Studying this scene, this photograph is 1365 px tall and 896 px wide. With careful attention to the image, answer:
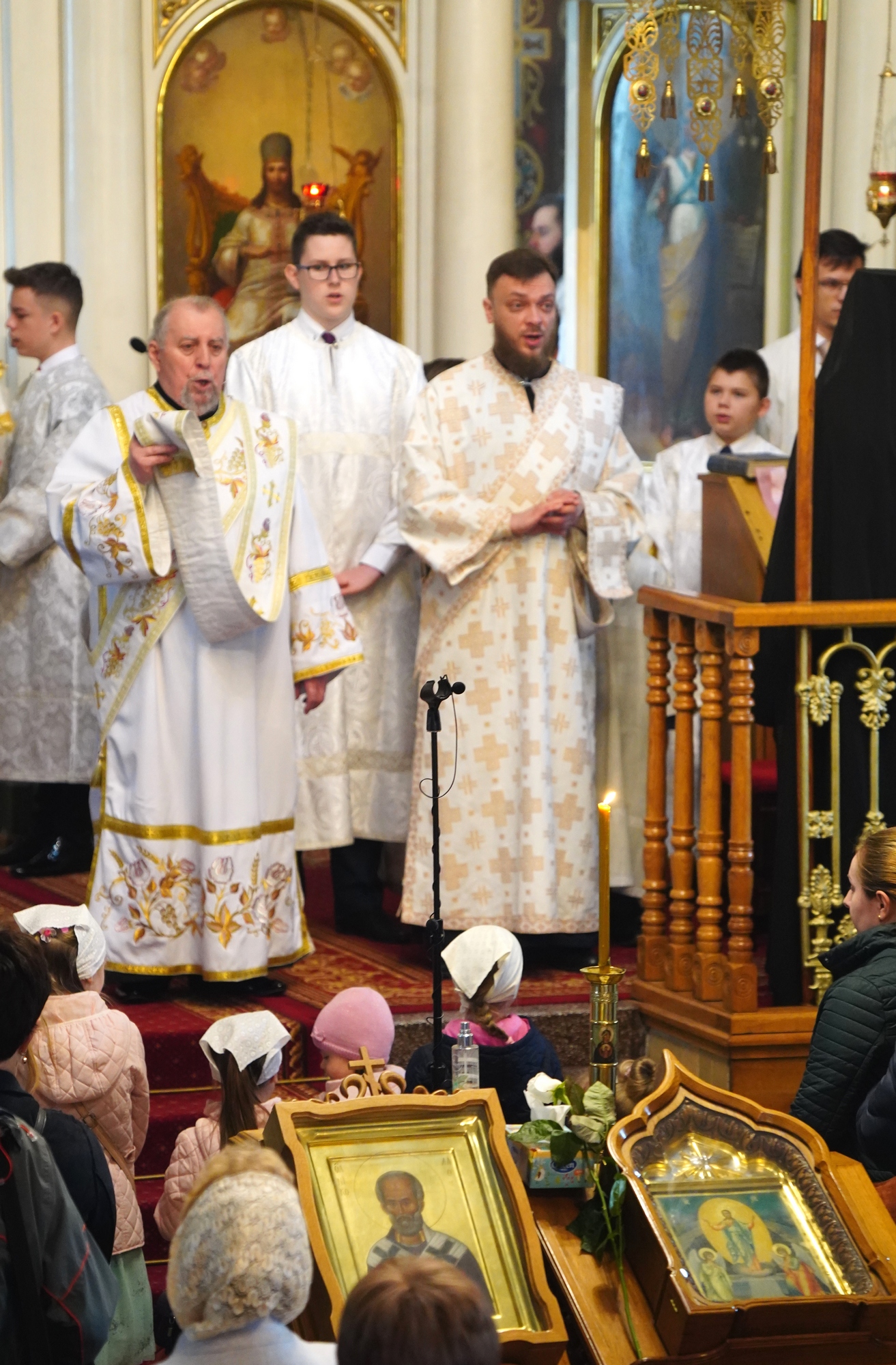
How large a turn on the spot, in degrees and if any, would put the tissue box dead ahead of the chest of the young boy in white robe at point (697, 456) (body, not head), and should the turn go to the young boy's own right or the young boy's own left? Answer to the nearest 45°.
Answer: approximately 45° to the young boy's own left

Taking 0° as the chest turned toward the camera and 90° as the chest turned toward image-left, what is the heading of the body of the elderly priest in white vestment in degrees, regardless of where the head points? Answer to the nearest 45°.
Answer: approximately 315°

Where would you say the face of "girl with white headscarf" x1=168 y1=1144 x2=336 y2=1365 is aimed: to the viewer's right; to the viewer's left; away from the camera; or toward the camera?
away from the camera

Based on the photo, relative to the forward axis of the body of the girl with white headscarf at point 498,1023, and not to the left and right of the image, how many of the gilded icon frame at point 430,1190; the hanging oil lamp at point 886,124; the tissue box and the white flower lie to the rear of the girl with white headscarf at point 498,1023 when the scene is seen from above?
3

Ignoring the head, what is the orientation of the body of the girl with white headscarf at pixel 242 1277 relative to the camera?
away from the camera

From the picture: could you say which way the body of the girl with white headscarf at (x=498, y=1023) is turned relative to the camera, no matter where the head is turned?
away from the camera

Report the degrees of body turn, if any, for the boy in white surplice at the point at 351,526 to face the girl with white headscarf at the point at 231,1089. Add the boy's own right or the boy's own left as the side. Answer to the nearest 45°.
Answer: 0° — they already face them
